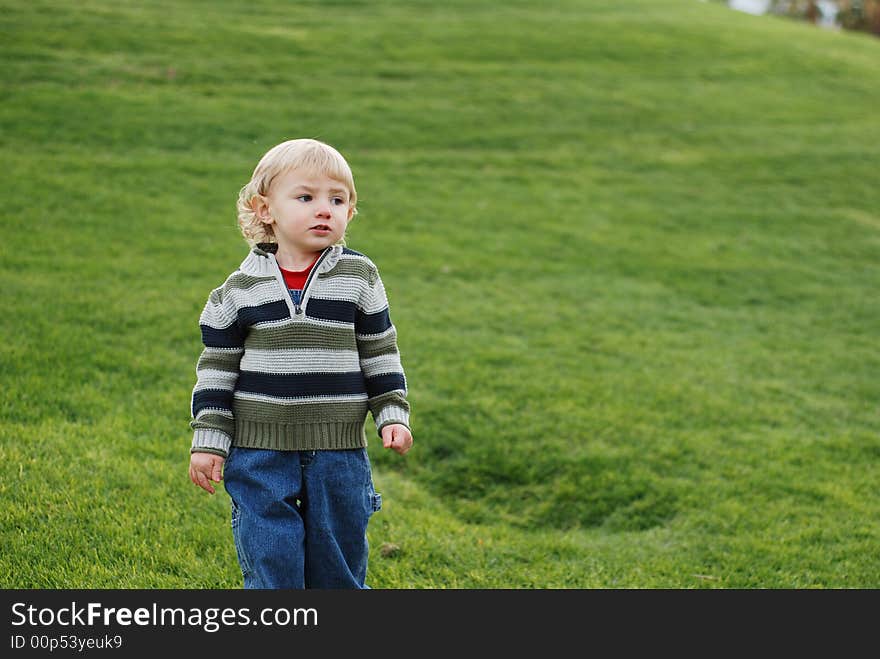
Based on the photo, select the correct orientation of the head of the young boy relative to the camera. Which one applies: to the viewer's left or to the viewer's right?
to the viewer's right

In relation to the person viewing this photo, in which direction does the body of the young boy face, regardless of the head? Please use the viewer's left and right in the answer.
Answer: facing the viewer
